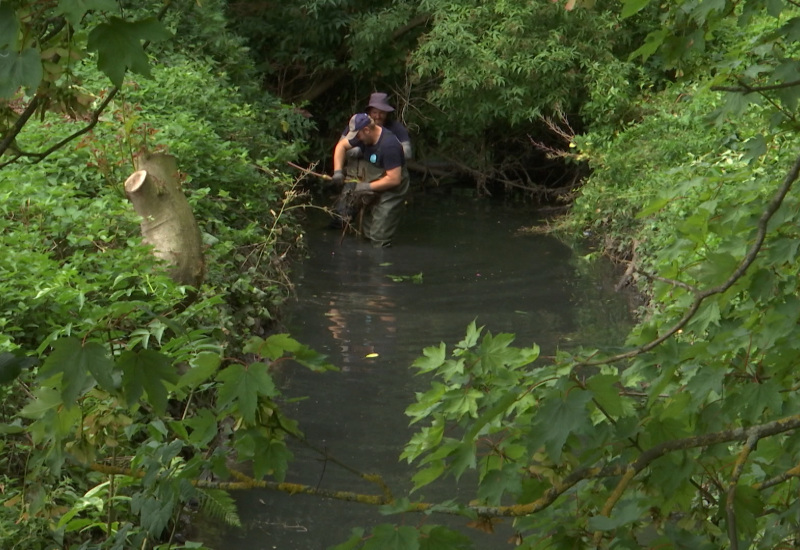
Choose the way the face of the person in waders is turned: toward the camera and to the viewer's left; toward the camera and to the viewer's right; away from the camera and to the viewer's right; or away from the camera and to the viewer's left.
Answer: toward the camera and to the viewer's left

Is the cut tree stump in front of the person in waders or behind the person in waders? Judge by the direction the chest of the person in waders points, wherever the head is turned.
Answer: in front

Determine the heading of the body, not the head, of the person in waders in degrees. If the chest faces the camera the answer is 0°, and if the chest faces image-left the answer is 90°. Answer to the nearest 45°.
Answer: approximately 45°
